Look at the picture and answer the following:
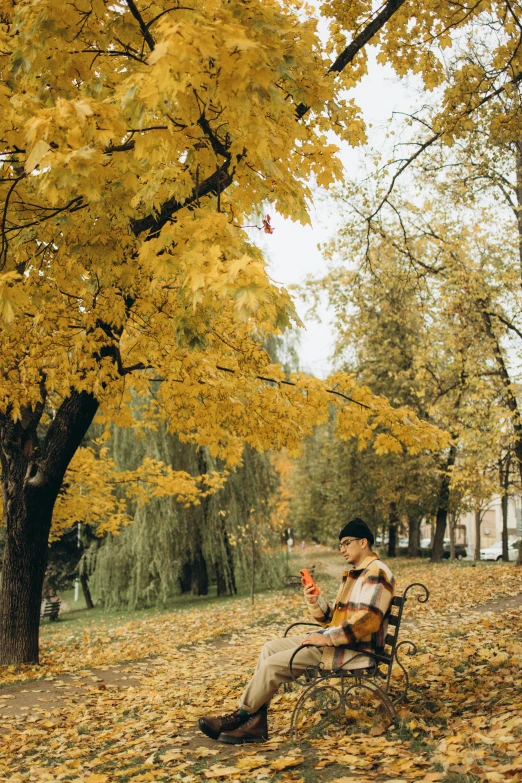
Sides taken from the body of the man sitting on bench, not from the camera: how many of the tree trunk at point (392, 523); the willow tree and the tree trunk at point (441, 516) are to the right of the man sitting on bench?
3

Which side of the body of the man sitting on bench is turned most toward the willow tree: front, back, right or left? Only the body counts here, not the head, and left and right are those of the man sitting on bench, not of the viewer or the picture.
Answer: right

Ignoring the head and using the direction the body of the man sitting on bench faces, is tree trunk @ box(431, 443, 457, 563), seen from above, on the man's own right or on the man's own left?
on the man's own right

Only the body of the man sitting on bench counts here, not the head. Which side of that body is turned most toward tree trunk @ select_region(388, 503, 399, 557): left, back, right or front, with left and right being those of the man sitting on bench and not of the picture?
right

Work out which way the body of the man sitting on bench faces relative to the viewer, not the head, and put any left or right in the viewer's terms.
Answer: facing to the left of the viewer
